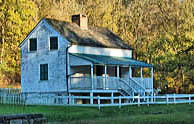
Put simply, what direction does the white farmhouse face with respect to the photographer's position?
facing the viewer and to the right of the viewer
